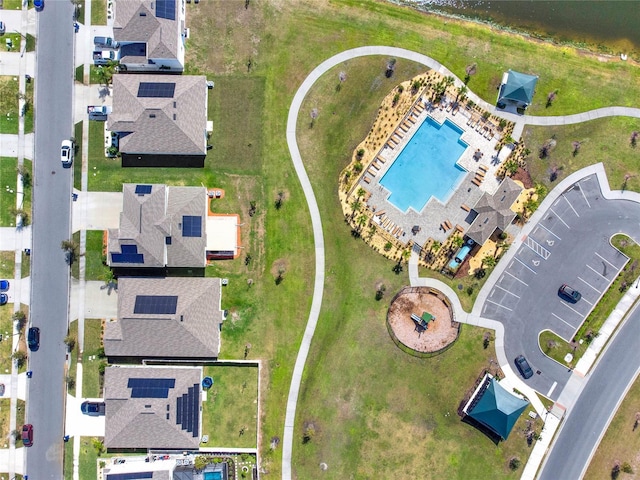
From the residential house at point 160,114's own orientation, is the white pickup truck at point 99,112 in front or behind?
in front

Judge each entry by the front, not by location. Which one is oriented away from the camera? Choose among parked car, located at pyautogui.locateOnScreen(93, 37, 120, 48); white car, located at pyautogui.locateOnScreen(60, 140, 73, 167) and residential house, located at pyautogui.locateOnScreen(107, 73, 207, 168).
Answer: the white car

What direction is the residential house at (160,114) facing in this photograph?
to the viewer's left

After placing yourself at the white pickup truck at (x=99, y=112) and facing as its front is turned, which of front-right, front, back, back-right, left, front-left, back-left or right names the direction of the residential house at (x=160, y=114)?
front-right

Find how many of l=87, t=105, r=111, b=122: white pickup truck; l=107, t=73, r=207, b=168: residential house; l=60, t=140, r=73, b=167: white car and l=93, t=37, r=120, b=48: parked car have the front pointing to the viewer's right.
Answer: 2

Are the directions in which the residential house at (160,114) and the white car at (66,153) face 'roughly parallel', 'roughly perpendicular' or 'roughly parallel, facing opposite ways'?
roughly perpendicular

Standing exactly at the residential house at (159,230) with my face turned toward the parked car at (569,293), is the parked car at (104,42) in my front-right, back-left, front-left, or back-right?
back-left

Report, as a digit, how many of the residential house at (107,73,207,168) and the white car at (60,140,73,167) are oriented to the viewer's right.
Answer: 0

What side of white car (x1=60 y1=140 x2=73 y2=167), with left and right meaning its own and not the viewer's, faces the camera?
back

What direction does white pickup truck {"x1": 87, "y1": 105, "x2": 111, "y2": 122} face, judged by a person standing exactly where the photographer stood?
facing to the right of the viewer

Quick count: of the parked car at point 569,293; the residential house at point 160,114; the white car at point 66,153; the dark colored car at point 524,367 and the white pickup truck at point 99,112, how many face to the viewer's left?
1

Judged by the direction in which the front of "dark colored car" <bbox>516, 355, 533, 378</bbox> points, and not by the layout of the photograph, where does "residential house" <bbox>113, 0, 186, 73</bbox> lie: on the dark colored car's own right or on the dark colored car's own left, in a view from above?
on the dark colored car's own right
